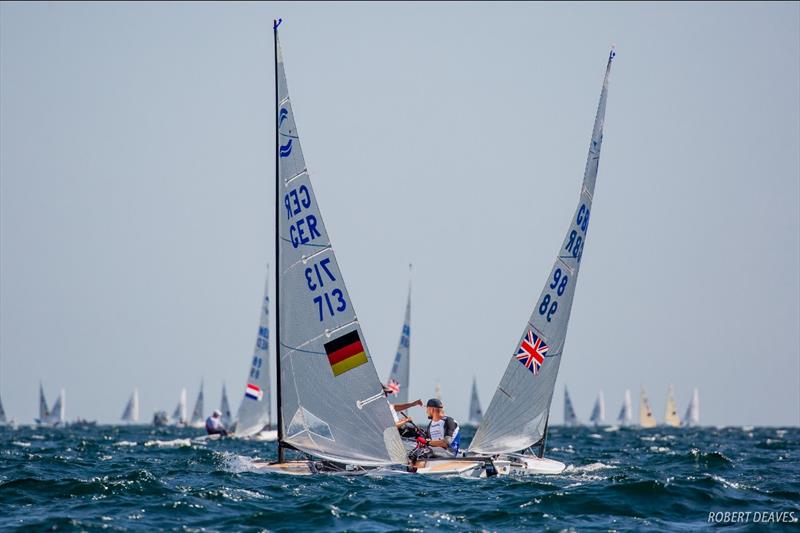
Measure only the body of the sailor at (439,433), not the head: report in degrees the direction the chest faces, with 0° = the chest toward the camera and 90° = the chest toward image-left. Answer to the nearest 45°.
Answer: approximately 45°
